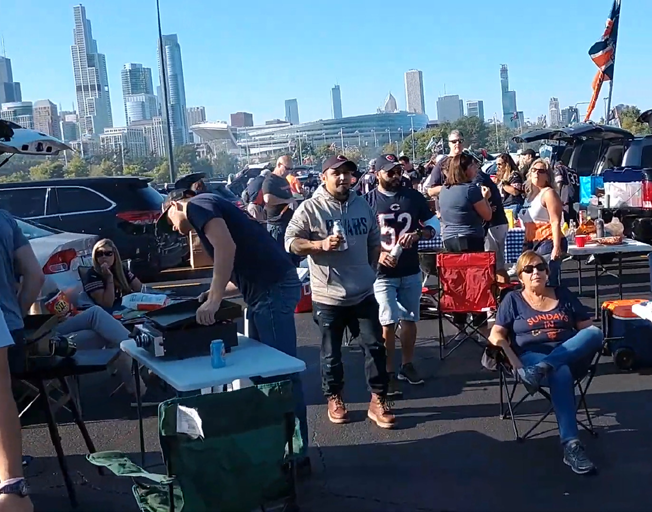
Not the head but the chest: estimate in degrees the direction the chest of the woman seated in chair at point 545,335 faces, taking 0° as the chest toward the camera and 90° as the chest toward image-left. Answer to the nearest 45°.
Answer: approximately 0°

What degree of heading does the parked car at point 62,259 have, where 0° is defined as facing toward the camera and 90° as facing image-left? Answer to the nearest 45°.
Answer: approximately 135°

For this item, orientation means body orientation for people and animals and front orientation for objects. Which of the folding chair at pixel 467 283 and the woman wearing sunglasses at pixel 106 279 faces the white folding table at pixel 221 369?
the woman wearing sunglasses

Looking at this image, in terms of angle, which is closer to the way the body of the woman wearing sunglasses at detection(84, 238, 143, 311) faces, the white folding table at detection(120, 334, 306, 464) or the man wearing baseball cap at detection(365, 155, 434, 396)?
the white folding table

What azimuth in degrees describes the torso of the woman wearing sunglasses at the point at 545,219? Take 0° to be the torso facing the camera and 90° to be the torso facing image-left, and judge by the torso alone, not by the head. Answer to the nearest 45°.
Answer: approximately 45°

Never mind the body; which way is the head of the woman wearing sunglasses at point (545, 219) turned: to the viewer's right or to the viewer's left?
to the viewer's left
